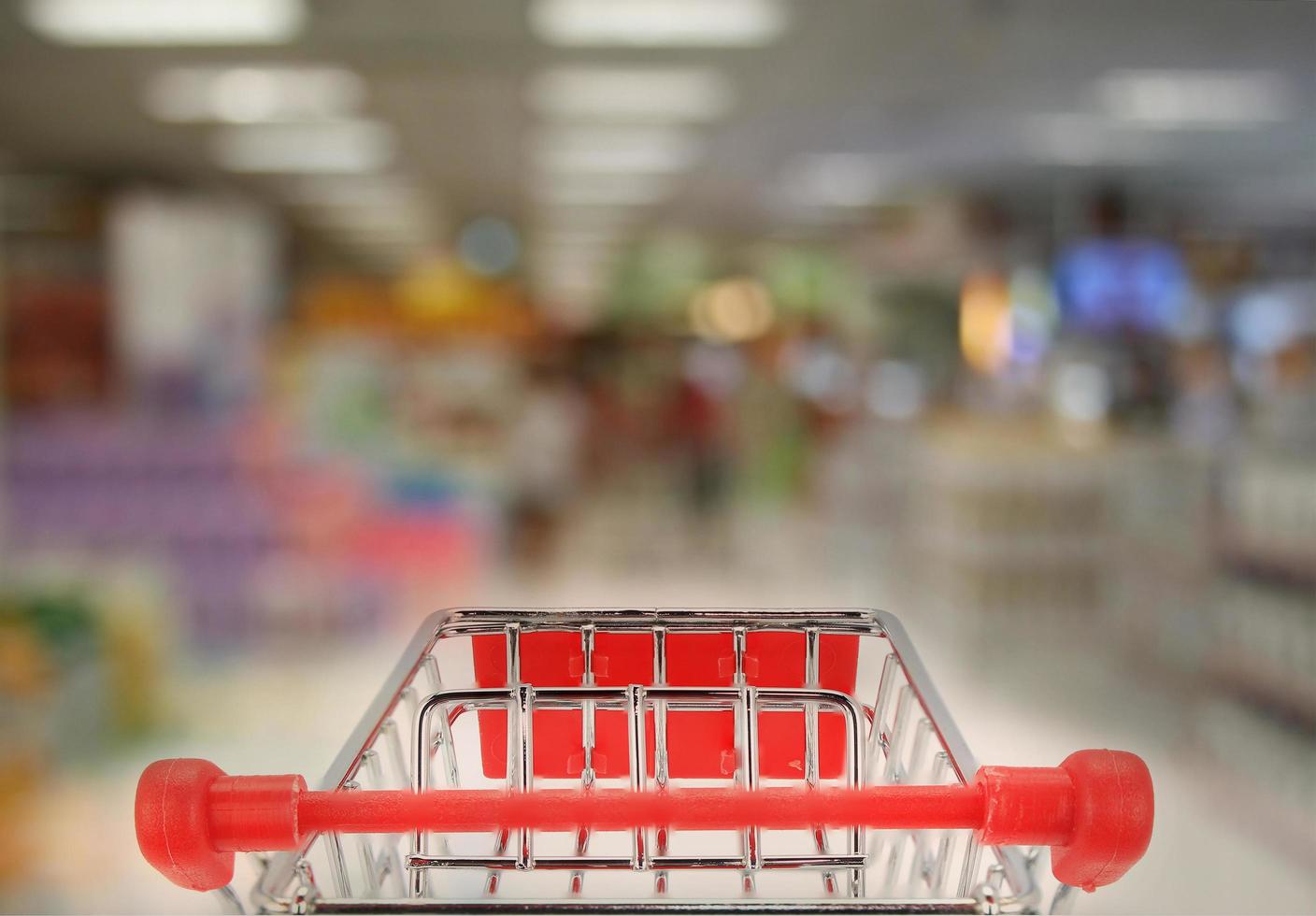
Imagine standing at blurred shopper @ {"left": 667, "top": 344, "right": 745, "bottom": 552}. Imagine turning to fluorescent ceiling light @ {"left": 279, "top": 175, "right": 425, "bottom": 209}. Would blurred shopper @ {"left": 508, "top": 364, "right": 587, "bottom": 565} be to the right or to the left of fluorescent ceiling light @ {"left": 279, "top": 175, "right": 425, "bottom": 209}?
left

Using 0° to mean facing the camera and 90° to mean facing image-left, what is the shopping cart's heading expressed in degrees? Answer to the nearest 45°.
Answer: approximately 180°

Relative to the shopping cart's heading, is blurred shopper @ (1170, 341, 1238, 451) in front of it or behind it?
in front

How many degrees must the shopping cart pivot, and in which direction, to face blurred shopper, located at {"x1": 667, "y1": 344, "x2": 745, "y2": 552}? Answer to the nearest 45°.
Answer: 0° — it already faces them

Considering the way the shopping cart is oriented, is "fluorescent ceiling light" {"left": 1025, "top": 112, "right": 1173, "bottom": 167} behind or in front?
in front

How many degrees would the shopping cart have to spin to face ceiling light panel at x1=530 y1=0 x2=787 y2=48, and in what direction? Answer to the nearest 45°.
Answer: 0° — it already faces it

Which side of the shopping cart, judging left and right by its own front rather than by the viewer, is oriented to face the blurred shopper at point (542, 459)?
front
